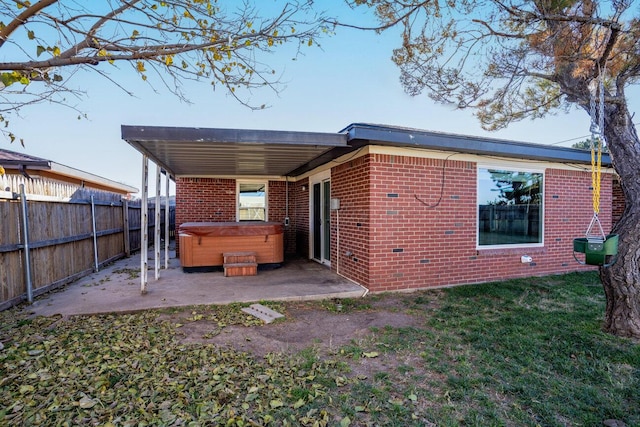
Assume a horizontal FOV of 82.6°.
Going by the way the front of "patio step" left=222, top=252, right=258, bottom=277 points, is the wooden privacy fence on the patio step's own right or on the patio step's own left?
on the patio step's own right

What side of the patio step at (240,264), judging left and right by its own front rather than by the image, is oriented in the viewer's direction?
front

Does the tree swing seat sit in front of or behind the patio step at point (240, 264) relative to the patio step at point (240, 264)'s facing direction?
in front

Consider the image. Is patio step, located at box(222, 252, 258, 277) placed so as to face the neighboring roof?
no

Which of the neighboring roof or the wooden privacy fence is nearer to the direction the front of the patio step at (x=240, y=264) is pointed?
the wooden privacy fence
